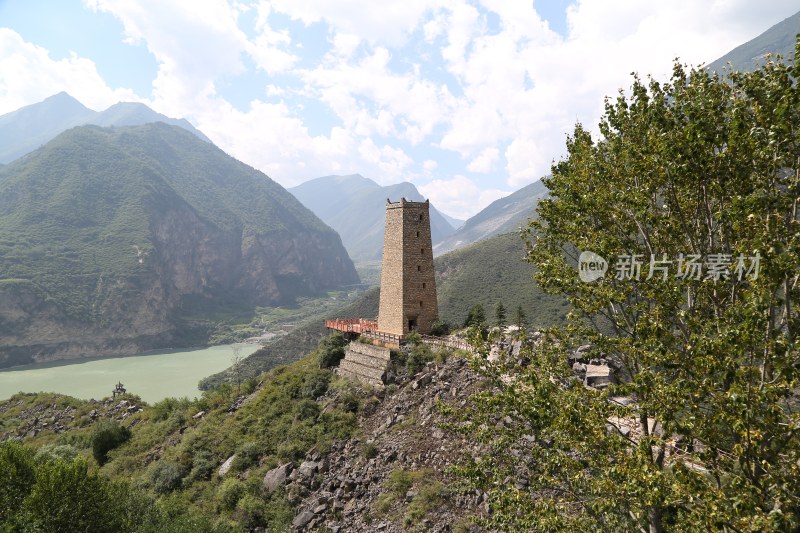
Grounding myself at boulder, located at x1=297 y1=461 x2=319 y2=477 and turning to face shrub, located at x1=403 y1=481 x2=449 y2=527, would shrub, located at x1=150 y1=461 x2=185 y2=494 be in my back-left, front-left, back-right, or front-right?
back-right

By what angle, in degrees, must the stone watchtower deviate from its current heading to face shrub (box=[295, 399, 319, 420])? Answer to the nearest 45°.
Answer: approximately 90° to its right

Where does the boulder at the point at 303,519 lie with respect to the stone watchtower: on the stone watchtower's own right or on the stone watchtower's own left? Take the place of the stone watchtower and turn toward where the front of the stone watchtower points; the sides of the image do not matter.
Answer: on the stone watchtower's own right

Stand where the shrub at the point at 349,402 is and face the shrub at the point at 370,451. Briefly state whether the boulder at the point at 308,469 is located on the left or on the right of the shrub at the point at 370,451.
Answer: right

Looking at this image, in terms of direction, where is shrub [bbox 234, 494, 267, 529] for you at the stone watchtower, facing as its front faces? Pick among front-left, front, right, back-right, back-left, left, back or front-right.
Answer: right

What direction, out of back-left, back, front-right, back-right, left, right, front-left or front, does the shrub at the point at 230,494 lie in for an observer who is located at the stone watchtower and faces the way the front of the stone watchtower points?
right

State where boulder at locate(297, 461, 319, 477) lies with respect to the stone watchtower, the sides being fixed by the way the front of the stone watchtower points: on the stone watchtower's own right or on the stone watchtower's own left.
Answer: on the stone watchtower's own right

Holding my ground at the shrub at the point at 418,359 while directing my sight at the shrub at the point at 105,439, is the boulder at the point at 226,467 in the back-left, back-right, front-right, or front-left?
front-left

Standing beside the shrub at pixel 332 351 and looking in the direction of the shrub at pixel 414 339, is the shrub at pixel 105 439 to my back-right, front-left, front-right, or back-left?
back-right

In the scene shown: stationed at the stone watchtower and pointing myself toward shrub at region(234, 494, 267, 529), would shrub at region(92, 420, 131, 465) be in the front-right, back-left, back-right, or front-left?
front-right

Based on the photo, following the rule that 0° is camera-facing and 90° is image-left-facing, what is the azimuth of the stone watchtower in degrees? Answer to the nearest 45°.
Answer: approximately 315°
